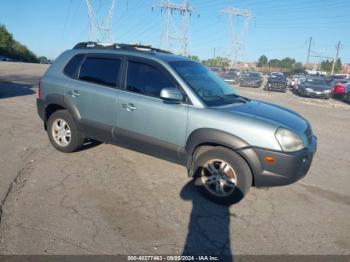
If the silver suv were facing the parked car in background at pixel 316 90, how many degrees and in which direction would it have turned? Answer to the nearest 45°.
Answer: approximately 90° to its left

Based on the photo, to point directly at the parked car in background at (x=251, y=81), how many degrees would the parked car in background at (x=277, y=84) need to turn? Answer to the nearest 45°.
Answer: approximately 90° to its right

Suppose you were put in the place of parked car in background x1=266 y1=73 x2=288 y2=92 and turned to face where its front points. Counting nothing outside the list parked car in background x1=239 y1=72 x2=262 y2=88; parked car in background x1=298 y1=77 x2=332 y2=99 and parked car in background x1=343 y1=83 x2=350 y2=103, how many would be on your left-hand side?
2

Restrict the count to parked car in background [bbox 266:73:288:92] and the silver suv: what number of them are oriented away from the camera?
0

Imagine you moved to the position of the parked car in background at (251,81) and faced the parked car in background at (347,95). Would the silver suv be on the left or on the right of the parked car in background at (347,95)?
right

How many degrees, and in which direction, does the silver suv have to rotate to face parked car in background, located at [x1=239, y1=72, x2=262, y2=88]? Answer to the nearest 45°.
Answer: approximately 135° to its left

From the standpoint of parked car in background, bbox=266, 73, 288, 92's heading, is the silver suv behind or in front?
in front

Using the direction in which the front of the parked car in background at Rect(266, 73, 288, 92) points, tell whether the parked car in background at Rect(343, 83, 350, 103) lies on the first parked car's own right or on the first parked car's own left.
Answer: on the first parked car's own left

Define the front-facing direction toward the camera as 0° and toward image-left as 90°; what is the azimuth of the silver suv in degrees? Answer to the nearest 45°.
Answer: approximately 315°

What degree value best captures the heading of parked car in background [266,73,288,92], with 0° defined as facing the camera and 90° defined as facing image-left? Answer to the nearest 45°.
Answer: approximately 45°

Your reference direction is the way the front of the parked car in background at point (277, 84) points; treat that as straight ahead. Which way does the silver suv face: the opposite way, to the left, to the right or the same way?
to the left
